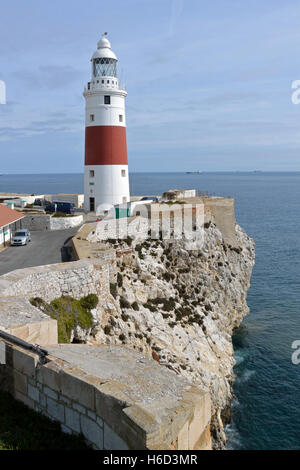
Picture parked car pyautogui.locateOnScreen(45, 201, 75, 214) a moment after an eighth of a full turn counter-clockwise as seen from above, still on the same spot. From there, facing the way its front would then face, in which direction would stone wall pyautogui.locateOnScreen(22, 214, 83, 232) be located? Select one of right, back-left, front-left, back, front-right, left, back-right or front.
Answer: front-left

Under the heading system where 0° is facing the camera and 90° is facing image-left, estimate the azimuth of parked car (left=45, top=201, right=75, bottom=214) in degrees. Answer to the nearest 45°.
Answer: approximately 90°

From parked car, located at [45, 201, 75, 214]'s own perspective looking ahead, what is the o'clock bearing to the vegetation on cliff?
The vegetation on cliff is roughly at 9 o'clock from the parked car.

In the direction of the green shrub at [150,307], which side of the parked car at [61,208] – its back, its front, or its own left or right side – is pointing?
left

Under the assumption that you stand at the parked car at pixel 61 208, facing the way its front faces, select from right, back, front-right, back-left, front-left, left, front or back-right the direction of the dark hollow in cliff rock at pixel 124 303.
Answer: left

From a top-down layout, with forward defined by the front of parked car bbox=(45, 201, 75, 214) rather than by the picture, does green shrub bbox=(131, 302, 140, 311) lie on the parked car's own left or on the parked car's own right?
on the parked car's own left

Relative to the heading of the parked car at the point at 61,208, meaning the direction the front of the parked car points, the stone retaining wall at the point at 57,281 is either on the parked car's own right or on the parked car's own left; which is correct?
on the parked car's own left

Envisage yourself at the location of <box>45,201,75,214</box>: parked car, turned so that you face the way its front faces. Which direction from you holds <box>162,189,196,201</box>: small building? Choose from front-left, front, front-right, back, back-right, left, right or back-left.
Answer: back

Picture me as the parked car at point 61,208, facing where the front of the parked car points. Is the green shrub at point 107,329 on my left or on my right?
on my left

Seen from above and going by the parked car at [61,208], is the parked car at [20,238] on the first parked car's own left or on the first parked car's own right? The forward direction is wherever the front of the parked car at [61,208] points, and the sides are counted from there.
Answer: on the first parked car's own left

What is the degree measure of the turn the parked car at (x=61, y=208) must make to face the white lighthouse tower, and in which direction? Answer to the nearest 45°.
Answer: approximately 135° to its left

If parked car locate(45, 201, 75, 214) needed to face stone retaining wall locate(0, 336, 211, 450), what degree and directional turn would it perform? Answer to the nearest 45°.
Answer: approximately 90° to its left

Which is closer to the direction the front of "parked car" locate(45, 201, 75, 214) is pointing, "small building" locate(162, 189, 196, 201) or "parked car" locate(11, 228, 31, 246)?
the parked car

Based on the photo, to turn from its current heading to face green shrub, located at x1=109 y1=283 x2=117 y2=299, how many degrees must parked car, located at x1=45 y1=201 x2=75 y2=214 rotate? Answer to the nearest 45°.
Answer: approximately 90° to its left

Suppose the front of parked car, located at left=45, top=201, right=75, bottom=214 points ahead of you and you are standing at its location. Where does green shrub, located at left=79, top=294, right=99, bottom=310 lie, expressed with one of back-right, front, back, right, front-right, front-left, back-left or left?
left

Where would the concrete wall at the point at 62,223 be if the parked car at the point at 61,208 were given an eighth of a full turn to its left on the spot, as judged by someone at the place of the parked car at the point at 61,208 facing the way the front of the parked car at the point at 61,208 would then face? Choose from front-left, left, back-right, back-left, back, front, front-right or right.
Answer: front-left
